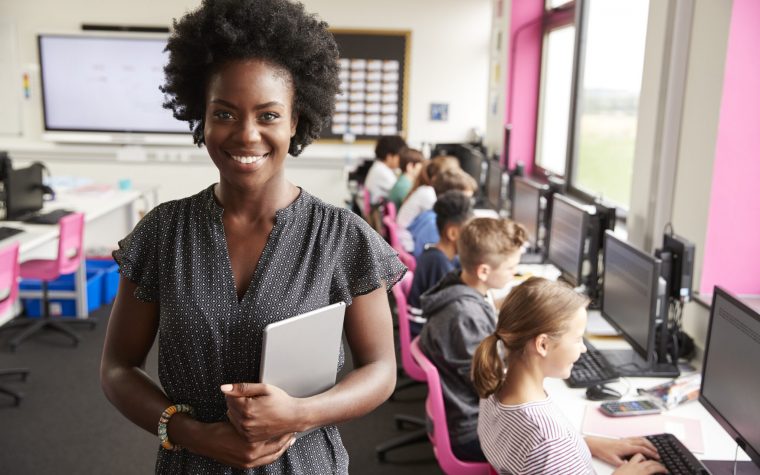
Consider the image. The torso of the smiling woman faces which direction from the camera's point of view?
toward the camera

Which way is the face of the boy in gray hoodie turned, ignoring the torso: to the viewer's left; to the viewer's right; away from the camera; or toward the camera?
to the viewer's right

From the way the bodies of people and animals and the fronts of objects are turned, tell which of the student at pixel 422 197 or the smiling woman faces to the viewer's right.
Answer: the student

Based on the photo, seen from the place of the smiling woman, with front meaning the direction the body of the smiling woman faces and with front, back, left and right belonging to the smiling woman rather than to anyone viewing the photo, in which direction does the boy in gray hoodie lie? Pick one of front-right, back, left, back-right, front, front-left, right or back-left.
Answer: back-left

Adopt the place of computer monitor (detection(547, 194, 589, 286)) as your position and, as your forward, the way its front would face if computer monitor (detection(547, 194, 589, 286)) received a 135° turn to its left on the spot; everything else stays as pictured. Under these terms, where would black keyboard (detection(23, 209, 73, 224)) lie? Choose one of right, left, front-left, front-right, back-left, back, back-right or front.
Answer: back

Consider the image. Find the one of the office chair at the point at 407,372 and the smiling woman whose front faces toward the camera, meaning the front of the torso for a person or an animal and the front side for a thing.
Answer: the smiling woman

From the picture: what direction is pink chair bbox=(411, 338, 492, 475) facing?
to the viewer's right

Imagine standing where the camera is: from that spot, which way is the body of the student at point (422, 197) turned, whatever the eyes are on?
to the viewer's right

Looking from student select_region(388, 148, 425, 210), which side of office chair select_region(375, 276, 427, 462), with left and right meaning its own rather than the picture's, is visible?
left

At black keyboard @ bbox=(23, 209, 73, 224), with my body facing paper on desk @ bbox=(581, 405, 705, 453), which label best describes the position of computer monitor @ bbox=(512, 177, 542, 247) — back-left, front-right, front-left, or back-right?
front-left

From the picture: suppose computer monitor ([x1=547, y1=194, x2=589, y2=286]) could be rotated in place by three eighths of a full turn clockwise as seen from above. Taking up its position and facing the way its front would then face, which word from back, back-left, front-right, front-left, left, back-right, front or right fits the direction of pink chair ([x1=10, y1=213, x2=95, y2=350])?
left

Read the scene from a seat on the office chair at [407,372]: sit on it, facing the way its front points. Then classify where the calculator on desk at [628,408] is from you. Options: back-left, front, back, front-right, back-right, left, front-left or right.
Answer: front-right

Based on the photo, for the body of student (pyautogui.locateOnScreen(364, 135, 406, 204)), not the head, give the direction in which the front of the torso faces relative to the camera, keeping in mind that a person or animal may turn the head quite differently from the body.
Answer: to the viewer's right

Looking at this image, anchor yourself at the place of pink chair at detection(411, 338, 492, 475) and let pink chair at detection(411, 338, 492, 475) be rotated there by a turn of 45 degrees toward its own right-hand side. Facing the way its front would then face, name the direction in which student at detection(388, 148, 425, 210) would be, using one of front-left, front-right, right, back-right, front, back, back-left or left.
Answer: back-left

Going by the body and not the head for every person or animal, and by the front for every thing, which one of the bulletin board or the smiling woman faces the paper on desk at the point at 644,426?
the bulletin board

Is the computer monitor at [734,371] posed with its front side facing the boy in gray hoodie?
no

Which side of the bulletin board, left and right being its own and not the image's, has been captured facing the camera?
front

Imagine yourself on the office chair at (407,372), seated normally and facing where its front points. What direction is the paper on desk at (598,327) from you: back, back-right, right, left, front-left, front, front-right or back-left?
front

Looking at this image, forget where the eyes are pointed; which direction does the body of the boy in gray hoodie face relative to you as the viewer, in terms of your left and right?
facing to the right of the viewer

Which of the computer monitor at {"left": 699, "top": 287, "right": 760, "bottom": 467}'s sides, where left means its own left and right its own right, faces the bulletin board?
right

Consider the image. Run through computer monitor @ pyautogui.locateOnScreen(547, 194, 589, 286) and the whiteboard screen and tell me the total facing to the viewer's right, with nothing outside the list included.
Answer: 0
